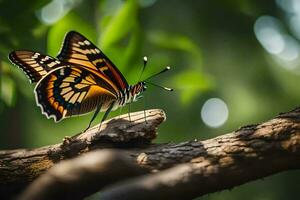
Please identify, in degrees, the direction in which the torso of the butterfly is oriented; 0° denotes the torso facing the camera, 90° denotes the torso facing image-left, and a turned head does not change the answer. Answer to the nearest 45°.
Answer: approximately 270°
